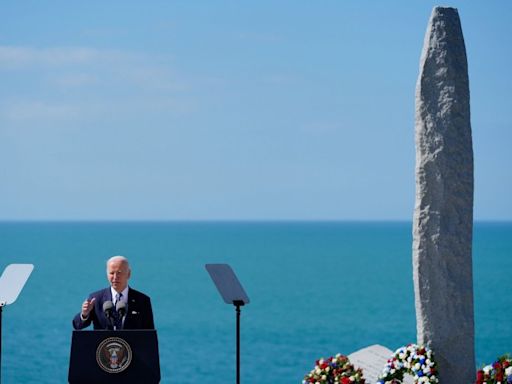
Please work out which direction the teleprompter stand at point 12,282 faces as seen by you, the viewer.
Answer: facing away from the viewer and to the right of the viewer

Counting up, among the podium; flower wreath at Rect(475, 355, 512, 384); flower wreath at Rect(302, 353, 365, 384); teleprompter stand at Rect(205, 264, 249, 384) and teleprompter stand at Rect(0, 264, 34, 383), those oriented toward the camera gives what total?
3

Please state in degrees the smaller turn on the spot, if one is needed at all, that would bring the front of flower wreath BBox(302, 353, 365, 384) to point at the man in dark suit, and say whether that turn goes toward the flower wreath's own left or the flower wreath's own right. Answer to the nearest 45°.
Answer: approximately 45° to the flower wreath's own right

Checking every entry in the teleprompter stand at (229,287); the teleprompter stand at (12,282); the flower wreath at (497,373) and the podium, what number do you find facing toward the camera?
2

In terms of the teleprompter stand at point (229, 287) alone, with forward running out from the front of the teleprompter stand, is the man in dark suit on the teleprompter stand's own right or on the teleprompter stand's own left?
on the teleprompter stand's own left

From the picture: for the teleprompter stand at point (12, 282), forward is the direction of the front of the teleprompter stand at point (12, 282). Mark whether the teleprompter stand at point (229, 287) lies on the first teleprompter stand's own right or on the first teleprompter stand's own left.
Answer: on the first teleprompter stand's own right

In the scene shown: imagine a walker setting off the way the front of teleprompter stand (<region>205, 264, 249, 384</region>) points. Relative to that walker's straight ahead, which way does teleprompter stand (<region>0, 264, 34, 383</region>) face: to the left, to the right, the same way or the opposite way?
to the right

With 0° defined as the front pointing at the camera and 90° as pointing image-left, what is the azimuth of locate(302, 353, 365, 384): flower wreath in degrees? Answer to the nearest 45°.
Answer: approximately 0°

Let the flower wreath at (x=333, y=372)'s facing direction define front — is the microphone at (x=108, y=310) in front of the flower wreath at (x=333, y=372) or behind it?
in front
